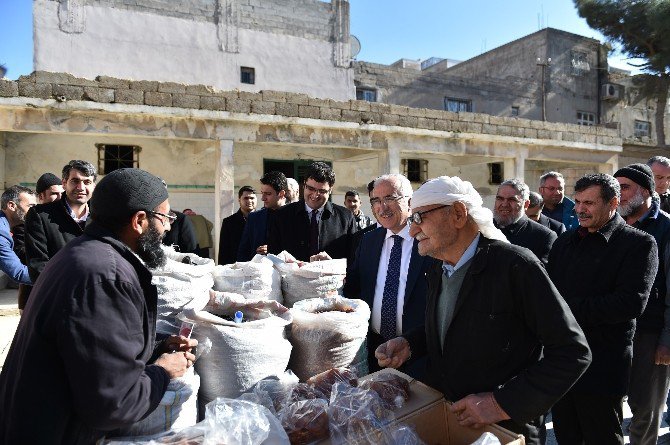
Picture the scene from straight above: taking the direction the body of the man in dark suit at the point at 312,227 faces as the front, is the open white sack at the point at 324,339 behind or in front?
in front

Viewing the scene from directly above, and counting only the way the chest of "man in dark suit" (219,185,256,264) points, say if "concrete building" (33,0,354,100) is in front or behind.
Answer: behind

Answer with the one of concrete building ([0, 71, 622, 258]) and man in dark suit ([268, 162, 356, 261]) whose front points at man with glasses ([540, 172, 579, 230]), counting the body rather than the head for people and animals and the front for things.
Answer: the concrete building

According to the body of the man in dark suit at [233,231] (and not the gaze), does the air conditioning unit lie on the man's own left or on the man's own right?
on the man's own left

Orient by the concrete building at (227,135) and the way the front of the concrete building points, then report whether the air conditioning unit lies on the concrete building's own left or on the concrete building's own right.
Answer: on the concrete building's own left

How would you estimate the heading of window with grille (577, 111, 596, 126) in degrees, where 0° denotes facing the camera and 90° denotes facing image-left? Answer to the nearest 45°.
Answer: approximately 315°

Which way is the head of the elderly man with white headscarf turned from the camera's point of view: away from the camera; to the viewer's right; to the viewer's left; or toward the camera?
to the viewer's left

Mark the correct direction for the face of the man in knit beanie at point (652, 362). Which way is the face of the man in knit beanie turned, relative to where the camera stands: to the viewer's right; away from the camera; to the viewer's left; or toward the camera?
to the viewer's left

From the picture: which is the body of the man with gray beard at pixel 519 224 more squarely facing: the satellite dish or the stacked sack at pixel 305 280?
the stacked sack

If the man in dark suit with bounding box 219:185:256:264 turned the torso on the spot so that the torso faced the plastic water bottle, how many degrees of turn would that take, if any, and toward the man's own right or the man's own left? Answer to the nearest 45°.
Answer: approximately 45° to the man's own right

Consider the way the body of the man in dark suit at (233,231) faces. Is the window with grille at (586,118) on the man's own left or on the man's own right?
on the man's own left

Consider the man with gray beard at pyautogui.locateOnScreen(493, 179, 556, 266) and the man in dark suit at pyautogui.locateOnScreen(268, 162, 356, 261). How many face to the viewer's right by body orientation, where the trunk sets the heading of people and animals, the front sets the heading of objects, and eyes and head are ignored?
0
